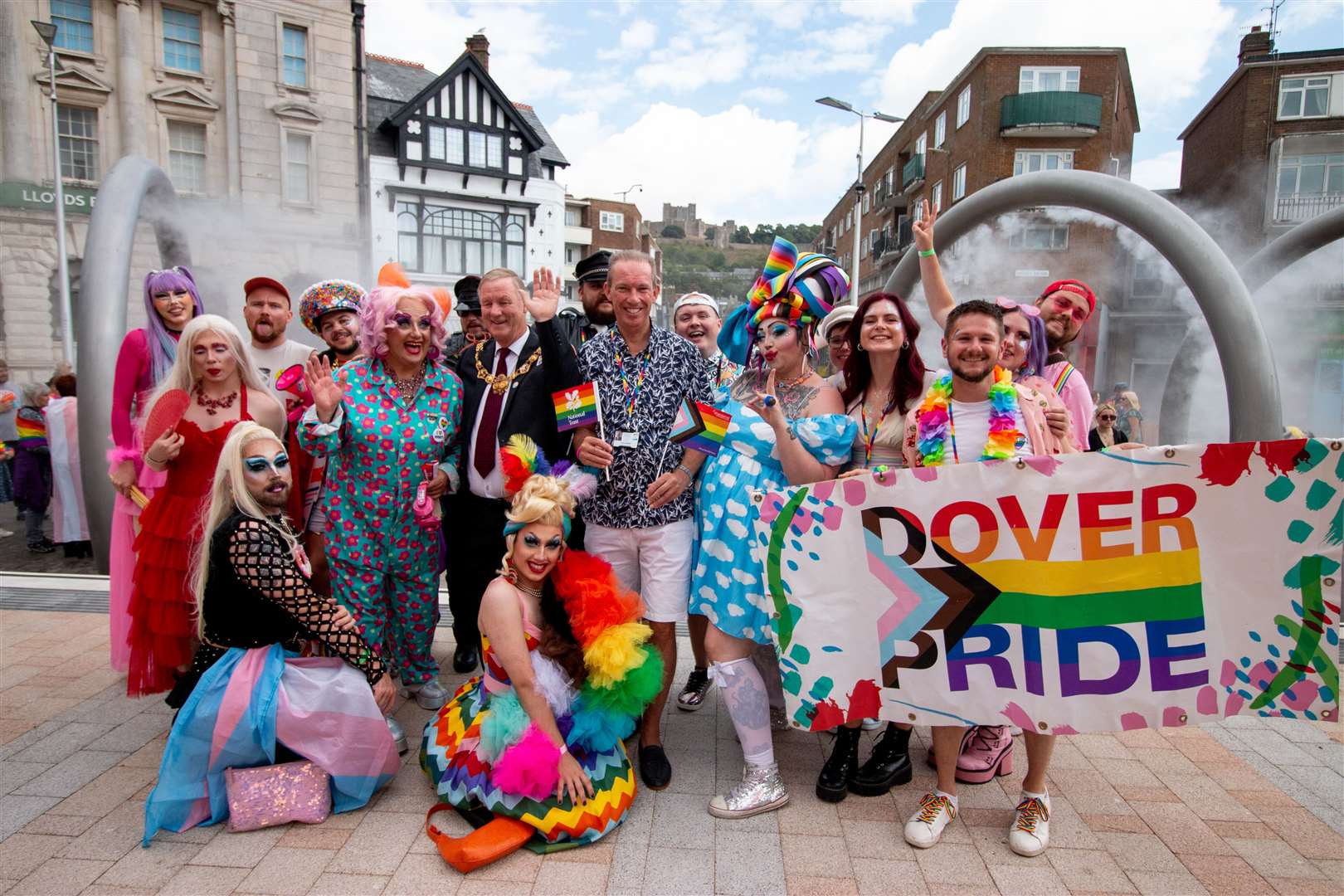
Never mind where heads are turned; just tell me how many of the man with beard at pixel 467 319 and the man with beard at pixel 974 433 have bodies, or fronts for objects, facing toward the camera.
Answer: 2

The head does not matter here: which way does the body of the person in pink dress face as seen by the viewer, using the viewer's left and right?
facing the viewer and to the right of the viewer

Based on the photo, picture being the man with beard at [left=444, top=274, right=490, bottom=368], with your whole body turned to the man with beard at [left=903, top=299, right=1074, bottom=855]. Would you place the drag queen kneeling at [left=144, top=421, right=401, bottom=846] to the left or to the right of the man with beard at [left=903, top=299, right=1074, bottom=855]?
right

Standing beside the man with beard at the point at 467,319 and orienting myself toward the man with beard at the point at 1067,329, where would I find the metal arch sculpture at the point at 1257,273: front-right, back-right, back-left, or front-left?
front-left

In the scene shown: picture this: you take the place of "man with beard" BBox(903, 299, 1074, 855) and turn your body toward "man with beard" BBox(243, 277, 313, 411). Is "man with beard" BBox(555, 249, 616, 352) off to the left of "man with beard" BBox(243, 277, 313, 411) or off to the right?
right

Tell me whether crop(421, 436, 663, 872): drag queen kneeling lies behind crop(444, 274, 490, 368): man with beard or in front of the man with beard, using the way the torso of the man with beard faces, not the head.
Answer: in front

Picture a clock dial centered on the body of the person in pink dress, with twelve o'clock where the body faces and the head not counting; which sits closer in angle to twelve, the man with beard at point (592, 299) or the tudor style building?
the man with beard

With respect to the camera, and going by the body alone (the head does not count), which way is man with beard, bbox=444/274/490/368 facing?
toward the camera

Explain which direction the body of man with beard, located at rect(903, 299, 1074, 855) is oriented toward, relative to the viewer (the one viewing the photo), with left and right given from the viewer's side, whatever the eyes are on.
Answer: facing the viewer

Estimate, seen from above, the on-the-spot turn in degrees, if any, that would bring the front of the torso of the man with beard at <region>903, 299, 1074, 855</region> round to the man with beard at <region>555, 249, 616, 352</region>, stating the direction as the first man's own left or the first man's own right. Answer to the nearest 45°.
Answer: approximately 135° to the first man's own right

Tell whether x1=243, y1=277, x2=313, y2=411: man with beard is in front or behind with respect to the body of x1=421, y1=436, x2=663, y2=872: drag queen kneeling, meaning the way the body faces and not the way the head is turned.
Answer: behind

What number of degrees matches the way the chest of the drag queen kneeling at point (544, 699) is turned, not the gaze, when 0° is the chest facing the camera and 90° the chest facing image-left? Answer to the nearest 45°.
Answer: approximately 315°
